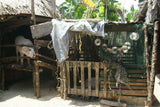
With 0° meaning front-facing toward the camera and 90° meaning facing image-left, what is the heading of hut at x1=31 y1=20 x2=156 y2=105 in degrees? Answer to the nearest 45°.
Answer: approximately 0°

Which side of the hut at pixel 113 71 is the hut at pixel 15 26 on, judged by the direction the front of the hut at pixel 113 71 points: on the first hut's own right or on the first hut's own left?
on the first hut's own right
